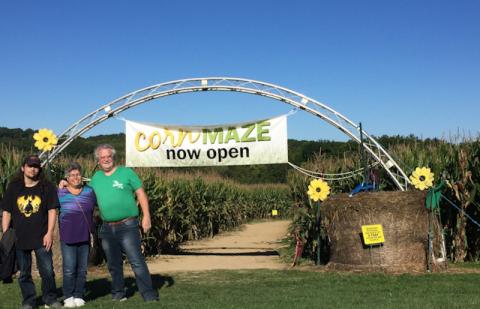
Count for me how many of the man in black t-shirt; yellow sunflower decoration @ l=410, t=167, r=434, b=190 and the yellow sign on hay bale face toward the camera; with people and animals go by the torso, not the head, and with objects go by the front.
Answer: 3

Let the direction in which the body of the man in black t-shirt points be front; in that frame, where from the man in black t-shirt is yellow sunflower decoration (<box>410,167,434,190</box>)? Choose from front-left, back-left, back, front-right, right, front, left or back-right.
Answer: left

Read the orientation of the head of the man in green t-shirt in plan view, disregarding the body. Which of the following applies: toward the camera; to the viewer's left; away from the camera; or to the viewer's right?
toward the camera

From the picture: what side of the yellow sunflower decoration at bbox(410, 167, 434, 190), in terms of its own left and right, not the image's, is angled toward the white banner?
right

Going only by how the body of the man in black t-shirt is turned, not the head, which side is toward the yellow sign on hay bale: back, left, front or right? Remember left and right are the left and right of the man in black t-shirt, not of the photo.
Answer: left

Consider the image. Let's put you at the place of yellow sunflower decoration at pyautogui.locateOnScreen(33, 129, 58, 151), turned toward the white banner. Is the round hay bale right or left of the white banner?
right

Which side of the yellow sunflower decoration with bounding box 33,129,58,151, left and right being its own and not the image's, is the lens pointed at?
front

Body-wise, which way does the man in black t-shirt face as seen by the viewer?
toward the camera

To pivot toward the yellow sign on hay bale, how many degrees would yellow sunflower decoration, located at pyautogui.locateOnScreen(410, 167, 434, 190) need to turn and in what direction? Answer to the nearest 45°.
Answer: approximately 45° to its right

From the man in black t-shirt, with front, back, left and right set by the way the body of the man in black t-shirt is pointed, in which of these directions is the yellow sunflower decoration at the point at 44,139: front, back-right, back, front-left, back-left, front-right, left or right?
back

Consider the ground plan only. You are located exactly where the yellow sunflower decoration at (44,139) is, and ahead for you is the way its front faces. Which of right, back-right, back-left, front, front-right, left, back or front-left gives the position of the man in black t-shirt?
front

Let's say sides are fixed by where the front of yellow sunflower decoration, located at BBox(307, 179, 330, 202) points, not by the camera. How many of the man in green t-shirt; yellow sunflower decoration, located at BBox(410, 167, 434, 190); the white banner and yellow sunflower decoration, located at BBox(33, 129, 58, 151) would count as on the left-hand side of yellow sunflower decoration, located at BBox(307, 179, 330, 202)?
1

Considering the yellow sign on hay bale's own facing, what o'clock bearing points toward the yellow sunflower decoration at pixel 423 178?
The yellow sunflower decoration is roughly at 8 o'clock from the yellow sign on hay bale.
